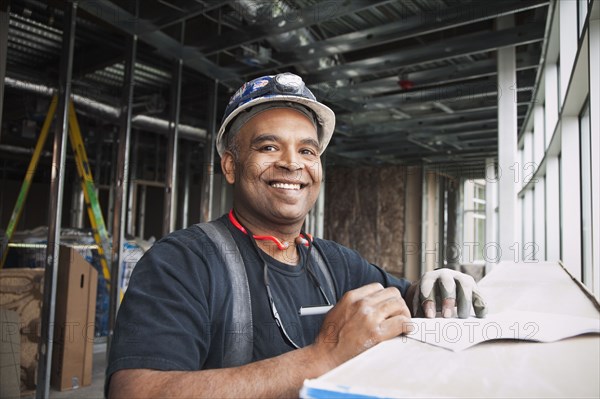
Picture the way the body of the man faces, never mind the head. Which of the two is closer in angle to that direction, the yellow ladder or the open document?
the open document

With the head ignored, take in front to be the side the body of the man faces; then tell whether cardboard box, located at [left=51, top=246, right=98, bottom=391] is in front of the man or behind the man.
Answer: behind

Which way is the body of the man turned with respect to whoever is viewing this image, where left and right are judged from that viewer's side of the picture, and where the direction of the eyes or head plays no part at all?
facing the viewer and to the right of the viewer

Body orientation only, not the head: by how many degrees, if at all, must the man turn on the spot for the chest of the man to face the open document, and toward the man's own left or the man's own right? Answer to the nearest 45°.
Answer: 0° — they already face it

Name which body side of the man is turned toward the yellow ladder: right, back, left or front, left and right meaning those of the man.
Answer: back

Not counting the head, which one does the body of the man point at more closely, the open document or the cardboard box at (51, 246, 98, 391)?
the open document

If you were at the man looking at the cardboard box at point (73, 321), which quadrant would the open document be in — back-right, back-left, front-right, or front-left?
back-right
